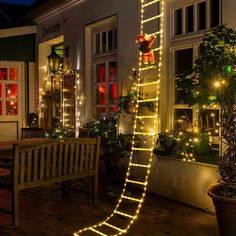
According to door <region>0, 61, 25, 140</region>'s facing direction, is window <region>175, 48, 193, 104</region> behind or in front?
in front

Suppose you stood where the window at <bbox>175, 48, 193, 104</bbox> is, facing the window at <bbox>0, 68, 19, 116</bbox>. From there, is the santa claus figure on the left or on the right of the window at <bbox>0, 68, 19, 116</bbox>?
left

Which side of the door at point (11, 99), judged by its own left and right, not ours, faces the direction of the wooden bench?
front

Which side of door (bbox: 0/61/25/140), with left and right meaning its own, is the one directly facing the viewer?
front
